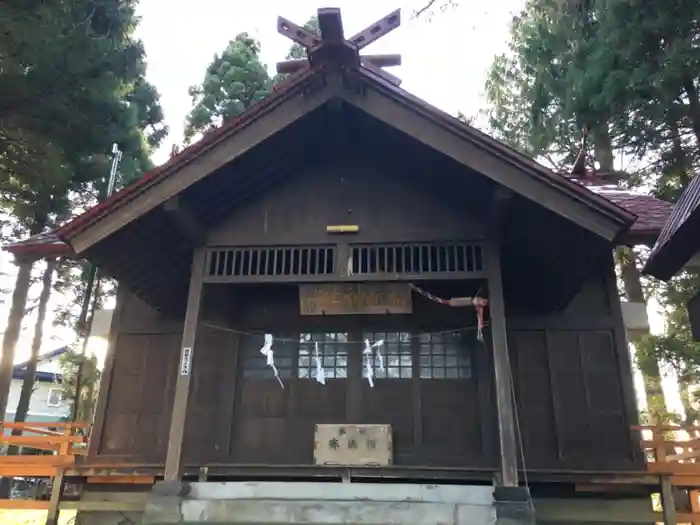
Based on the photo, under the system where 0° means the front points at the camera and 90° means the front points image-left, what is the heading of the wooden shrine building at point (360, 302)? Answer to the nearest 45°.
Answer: approximately 0°

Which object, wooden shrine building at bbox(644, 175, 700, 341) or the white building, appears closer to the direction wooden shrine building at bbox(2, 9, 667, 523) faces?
the wooden shrine building

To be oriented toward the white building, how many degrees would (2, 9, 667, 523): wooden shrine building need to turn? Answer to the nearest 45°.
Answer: approximately 135° to its right

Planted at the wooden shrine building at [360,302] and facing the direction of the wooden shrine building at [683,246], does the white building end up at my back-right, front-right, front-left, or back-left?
back-left

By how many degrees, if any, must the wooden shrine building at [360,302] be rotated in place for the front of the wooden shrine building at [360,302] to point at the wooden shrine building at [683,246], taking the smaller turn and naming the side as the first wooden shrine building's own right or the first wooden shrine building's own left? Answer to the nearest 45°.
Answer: approximately 45° to the first wooden shrine building's own left
